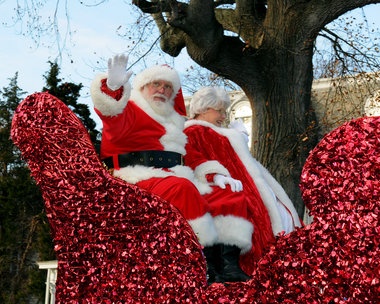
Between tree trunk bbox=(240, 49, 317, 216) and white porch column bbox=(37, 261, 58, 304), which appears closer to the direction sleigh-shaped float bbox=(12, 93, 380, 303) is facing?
the tree trunk

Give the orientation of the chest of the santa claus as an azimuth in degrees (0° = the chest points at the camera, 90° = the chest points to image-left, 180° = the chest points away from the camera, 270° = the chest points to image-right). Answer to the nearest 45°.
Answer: approximately 315°

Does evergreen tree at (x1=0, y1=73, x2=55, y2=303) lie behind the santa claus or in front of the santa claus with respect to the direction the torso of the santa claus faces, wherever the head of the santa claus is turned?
behind

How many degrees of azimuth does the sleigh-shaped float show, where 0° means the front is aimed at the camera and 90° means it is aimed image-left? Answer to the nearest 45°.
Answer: approximately 270°
